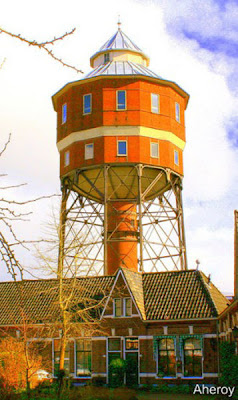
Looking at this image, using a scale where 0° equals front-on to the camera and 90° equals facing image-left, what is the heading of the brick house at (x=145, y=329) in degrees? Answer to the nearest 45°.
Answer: approximately 0°
